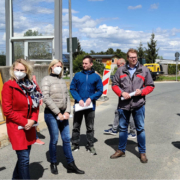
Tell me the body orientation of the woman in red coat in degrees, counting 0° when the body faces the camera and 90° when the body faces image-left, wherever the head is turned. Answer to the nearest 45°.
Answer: approximately 315°

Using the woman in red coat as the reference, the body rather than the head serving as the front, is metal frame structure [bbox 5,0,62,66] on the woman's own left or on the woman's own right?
on the woman's own left

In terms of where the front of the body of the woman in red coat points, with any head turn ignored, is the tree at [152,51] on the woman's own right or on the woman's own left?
on the woman's own left

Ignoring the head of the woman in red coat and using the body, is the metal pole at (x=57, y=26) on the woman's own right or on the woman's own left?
on the woman's own left
